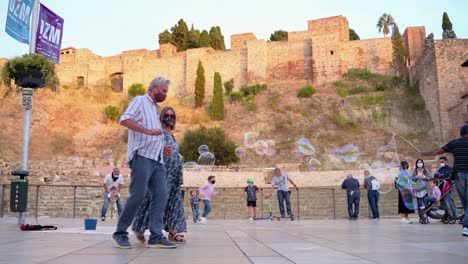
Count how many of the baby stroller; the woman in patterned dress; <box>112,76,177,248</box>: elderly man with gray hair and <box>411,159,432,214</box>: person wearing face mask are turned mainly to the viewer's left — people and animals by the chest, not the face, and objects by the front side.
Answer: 1

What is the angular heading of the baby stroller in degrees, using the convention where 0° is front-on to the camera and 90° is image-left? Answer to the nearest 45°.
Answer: approximately 90°

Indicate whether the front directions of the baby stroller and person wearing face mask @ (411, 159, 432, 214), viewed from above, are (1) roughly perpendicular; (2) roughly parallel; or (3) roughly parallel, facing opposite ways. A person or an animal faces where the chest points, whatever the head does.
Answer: roughly perpendicular

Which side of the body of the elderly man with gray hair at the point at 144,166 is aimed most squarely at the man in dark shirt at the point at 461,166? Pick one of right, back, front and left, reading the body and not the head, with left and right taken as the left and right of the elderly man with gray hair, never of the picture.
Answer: front

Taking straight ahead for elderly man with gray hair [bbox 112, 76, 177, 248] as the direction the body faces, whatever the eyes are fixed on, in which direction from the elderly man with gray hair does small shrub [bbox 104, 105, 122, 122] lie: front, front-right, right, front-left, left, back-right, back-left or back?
left

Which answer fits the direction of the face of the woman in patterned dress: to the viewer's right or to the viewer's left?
to the viewer's right

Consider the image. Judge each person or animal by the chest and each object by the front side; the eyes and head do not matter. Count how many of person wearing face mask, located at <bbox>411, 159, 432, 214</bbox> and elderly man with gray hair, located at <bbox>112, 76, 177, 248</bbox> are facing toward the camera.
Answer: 1

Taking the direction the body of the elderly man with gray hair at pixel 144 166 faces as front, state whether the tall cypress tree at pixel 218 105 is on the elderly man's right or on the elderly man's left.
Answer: on the elderly man's left

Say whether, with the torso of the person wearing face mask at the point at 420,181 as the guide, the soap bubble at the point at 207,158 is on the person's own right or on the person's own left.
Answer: on the person's own right

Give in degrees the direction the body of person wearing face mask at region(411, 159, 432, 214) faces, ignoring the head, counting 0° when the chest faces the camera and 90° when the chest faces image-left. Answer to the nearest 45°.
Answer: approximately 0°

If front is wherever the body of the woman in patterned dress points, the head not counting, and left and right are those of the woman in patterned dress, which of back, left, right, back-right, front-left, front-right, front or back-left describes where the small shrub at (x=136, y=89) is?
back-left
